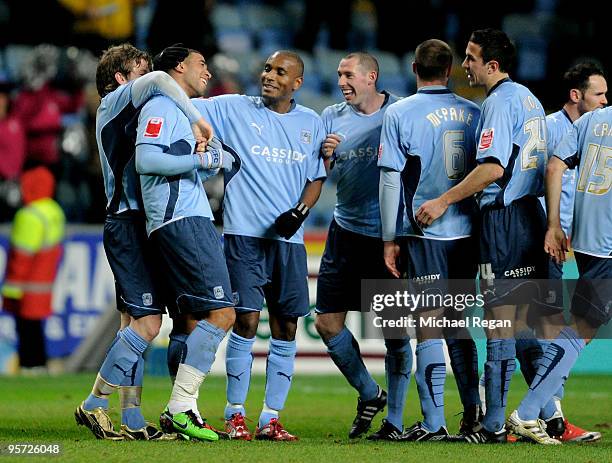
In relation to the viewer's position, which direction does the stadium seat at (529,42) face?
facing the viewer

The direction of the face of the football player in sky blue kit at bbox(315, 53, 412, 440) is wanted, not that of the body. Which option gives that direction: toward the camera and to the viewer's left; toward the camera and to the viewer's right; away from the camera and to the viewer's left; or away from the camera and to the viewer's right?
toward the camera and to the viewer's left

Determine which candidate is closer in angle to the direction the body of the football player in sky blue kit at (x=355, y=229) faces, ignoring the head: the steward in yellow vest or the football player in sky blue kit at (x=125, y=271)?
the football player in sky blue kit

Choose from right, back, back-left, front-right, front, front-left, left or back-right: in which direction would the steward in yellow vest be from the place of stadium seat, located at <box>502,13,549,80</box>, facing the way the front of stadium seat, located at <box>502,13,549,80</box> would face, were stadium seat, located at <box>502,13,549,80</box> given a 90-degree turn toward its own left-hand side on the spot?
back-right

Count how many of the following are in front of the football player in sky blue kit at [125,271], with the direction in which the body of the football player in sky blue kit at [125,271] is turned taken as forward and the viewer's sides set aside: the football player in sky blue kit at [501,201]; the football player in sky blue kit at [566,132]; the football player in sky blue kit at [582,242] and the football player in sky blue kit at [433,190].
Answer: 4

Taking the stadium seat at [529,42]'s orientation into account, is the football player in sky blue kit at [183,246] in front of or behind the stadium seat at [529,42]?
in front

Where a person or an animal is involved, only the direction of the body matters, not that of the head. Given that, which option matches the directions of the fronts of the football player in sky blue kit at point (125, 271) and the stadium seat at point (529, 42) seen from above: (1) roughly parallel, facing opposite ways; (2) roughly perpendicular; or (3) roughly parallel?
roughly perpendicular

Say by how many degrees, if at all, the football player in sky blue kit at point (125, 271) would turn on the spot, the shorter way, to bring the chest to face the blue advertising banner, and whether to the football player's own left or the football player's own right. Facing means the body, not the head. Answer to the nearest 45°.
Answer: approximately 90° to the football player's own left

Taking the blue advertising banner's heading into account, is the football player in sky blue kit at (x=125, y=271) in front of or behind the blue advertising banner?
in front

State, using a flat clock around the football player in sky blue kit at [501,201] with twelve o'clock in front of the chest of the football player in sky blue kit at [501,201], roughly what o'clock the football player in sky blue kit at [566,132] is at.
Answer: the football player in sky blue kit at [566,132] is roughly at 4 o'clock from the football player in sky blue kit at [501,201].

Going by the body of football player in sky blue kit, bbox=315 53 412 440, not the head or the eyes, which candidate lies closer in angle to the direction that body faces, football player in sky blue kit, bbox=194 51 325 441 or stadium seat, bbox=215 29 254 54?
the football player in sky blue kit

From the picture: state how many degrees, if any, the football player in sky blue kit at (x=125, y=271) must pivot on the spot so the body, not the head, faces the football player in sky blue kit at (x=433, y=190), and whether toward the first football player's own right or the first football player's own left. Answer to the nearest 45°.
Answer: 0° — they already face them

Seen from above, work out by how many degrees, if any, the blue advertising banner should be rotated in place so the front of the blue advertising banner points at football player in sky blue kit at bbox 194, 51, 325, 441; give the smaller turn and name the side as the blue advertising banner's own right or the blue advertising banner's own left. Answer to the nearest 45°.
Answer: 0° — it already faces them

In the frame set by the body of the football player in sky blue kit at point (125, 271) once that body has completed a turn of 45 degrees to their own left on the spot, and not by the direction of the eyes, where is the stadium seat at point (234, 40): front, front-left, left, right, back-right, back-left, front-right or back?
front-left

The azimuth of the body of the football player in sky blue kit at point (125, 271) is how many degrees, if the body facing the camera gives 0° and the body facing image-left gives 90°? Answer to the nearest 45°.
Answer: approximately 270°
